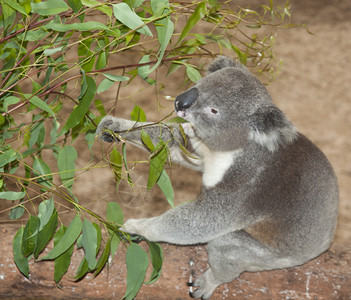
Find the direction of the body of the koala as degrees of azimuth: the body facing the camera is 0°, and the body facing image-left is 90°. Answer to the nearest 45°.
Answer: approximately 90°
